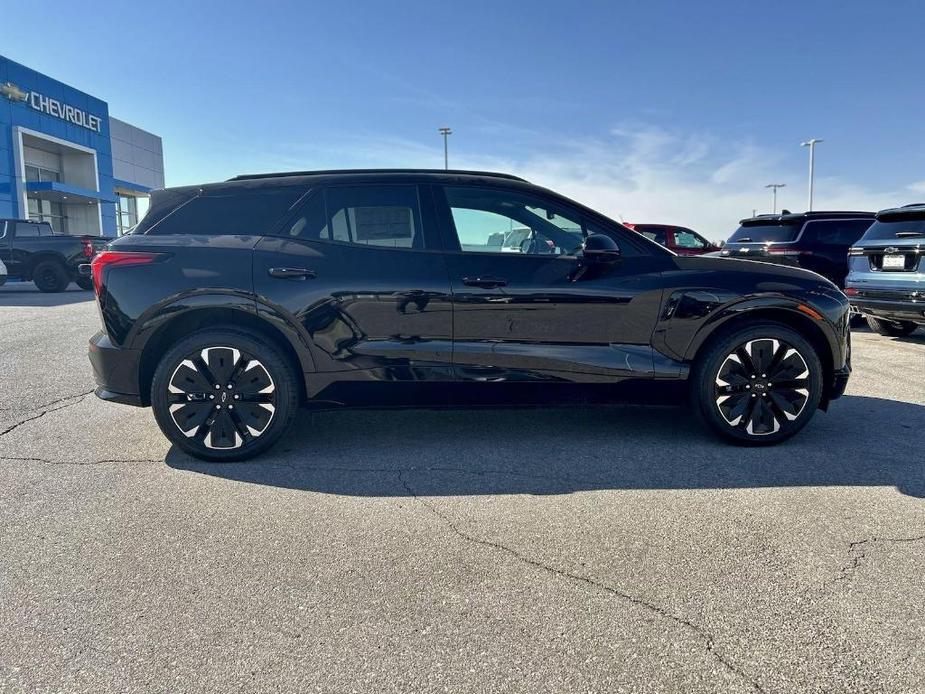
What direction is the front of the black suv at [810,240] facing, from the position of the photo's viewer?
facing away from the viewer and to the right of the viewer

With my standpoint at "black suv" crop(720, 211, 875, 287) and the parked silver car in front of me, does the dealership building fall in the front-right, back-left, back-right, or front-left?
back-right

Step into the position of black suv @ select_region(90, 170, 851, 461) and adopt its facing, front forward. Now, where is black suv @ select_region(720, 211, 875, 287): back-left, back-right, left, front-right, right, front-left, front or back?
front-left

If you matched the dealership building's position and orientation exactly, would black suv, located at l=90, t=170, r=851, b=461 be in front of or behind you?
in front

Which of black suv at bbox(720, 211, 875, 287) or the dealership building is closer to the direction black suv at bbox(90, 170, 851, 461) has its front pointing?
the black suv

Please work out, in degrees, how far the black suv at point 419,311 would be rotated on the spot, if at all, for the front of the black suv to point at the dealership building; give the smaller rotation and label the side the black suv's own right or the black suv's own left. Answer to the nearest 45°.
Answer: approximately 135° to the black suv's own left

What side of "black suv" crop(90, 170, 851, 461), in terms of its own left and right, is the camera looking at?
right
